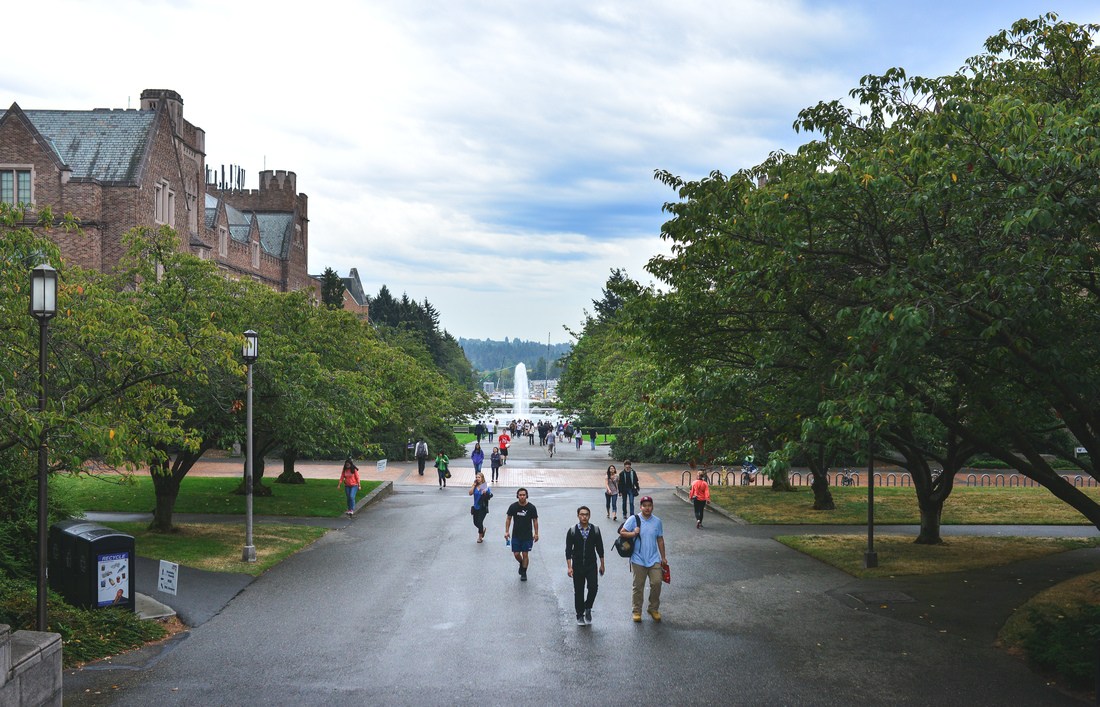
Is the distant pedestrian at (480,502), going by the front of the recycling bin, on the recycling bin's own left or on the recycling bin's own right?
on the recycling bin's own left

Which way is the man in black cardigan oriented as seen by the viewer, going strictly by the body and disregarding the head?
toward the camera

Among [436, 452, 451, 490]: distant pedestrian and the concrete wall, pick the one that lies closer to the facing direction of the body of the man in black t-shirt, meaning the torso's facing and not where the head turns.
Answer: the concrete wall

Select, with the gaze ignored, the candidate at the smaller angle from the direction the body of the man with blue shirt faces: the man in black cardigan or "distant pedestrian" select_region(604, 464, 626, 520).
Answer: the man in black cardigan

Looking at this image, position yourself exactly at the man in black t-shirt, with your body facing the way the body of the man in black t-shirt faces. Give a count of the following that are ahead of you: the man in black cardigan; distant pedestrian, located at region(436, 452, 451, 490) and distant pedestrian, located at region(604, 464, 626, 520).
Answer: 1

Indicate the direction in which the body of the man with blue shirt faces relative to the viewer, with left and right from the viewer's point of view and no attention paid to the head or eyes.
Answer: facing the viewer

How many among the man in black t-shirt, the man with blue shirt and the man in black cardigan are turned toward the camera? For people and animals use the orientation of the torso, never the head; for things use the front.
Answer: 3

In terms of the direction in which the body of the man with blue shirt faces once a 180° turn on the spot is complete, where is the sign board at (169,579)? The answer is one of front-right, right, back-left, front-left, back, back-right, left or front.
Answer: left

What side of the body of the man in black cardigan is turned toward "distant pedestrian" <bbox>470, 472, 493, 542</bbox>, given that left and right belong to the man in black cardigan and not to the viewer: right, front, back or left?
back

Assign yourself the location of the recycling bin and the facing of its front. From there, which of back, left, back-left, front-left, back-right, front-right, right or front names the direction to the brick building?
back-left

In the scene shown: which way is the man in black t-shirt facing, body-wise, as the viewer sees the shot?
toward the camera

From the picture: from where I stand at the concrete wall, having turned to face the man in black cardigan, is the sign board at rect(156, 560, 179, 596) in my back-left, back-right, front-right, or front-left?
front-left
